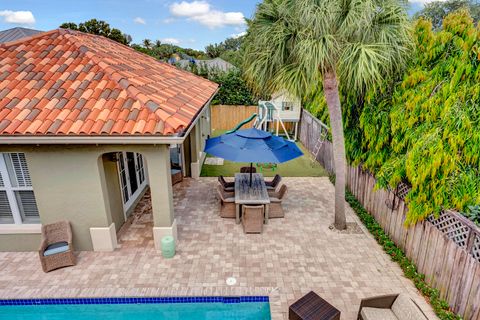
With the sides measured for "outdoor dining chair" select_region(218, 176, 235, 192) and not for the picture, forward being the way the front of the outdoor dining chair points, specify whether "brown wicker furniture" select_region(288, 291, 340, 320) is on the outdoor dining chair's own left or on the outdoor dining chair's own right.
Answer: on the outdoor dining chair's own right

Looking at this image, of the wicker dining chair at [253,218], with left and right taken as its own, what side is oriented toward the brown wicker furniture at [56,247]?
left

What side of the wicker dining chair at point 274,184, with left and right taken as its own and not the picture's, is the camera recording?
left

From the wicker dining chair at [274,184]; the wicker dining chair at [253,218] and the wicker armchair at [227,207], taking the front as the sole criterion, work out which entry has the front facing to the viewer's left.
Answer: the wicker dining chair at [274,184]

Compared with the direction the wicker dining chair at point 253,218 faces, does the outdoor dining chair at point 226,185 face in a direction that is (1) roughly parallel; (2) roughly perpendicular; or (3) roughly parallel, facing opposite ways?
roughly perpendicular

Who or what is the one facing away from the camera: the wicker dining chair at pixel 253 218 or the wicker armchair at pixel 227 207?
the wicker dining chair

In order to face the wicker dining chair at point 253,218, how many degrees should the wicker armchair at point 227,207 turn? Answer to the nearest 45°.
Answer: approximately 45° to its right

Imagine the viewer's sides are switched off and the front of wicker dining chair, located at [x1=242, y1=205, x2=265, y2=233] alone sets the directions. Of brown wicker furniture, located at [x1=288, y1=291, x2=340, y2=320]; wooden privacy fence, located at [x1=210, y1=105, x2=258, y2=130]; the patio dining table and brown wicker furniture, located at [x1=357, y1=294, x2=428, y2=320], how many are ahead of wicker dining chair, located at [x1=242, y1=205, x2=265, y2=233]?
2

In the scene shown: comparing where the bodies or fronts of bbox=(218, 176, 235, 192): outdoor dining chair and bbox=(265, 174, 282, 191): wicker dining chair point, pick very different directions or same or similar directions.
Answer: very different directions

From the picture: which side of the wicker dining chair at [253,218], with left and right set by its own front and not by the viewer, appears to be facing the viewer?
back

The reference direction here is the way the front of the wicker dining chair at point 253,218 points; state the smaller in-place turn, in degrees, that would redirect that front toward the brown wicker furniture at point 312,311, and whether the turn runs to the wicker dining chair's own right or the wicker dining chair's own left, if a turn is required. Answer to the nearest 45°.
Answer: approximately 180°

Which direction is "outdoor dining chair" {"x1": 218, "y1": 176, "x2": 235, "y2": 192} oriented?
to the viewer's right

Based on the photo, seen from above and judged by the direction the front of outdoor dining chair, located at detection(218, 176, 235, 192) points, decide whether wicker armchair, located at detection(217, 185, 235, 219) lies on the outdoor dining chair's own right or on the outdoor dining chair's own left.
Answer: on the outdoor dining chair's own right

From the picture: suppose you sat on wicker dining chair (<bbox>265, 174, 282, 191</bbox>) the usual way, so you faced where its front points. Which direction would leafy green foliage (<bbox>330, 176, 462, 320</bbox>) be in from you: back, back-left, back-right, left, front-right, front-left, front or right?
back-left

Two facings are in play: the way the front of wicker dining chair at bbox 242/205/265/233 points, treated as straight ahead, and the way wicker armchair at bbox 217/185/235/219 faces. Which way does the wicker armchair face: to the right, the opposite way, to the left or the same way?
to the right

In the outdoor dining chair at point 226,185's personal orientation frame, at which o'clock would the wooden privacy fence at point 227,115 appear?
The wooden privacy fence is roughly at 9 o'clock from the outdoor dining chair.

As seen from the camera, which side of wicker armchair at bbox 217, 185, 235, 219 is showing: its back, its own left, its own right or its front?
right
